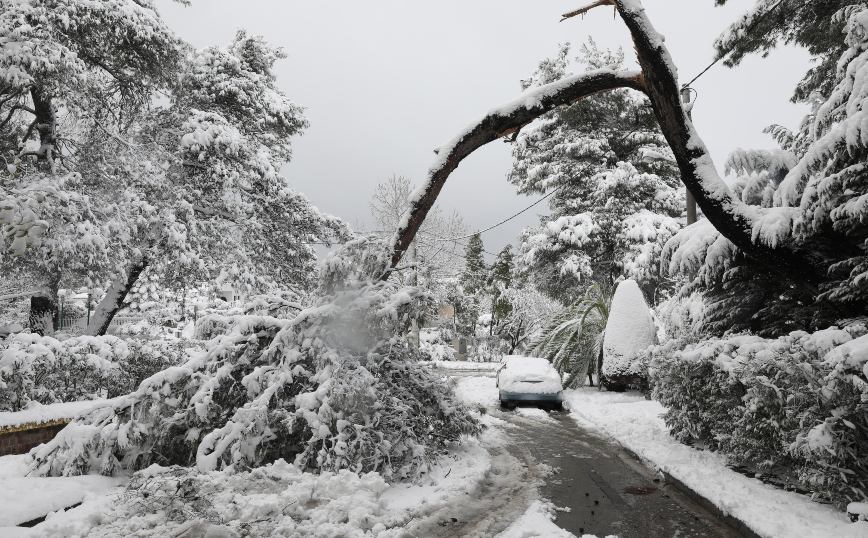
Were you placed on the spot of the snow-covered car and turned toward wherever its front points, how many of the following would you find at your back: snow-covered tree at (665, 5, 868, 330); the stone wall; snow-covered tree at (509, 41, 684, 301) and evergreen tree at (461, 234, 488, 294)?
2

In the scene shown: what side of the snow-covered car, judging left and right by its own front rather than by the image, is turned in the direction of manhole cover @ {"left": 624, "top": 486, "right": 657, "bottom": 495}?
back

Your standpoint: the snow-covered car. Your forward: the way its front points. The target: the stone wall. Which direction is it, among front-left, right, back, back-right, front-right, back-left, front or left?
back-left
